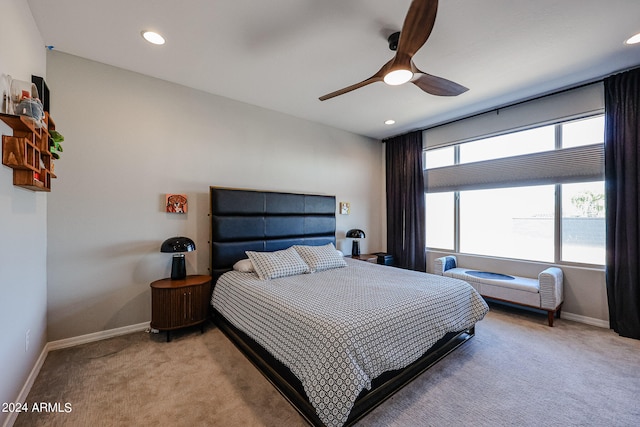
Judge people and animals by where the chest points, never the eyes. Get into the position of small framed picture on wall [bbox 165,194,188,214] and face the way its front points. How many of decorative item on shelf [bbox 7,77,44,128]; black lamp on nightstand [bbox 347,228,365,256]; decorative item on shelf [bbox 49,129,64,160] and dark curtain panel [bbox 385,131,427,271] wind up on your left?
2

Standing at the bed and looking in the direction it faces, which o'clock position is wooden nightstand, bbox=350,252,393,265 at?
The wooden nightstand is roughly at 8 o'clock from the bed.

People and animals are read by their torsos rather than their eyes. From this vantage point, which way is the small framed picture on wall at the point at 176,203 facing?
toward the camera

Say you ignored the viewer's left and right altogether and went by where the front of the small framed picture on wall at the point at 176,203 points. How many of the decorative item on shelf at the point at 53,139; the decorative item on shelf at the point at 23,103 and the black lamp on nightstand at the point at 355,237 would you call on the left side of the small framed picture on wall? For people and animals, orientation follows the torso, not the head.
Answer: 1

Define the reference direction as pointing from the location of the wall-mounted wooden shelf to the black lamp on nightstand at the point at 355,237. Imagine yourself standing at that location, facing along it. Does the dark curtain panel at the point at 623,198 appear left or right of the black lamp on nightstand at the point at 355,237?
right

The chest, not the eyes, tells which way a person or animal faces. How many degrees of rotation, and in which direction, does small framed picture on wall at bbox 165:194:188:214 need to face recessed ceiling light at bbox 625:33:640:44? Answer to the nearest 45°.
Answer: approximately 45° to its left

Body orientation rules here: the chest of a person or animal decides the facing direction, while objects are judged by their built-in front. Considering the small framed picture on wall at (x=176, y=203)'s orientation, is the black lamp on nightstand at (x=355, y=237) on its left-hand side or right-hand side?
on its left

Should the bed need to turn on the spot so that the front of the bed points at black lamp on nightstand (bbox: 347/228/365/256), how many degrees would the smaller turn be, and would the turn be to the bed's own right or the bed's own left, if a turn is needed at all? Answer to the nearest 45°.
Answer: approximately 135° to the bed's own left

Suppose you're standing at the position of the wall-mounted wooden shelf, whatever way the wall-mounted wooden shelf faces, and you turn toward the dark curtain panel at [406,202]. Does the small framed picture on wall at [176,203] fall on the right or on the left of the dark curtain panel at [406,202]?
left

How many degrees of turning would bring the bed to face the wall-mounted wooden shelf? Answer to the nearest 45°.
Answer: approximately 135° to its right

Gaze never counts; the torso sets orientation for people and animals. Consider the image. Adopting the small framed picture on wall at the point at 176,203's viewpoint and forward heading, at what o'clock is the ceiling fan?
The ceiling fan is roughly at 11 o'clock from the small framed picture on wall.

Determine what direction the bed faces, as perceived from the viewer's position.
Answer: facing the viewer and to the right of the viewer

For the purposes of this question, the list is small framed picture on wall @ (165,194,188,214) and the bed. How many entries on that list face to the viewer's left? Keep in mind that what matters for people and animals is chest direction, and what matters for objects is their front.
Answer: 0

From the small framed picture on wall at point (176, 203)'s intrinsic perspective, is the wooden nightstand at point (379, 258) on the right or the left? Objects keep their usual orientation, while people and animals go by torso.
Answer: on its left
